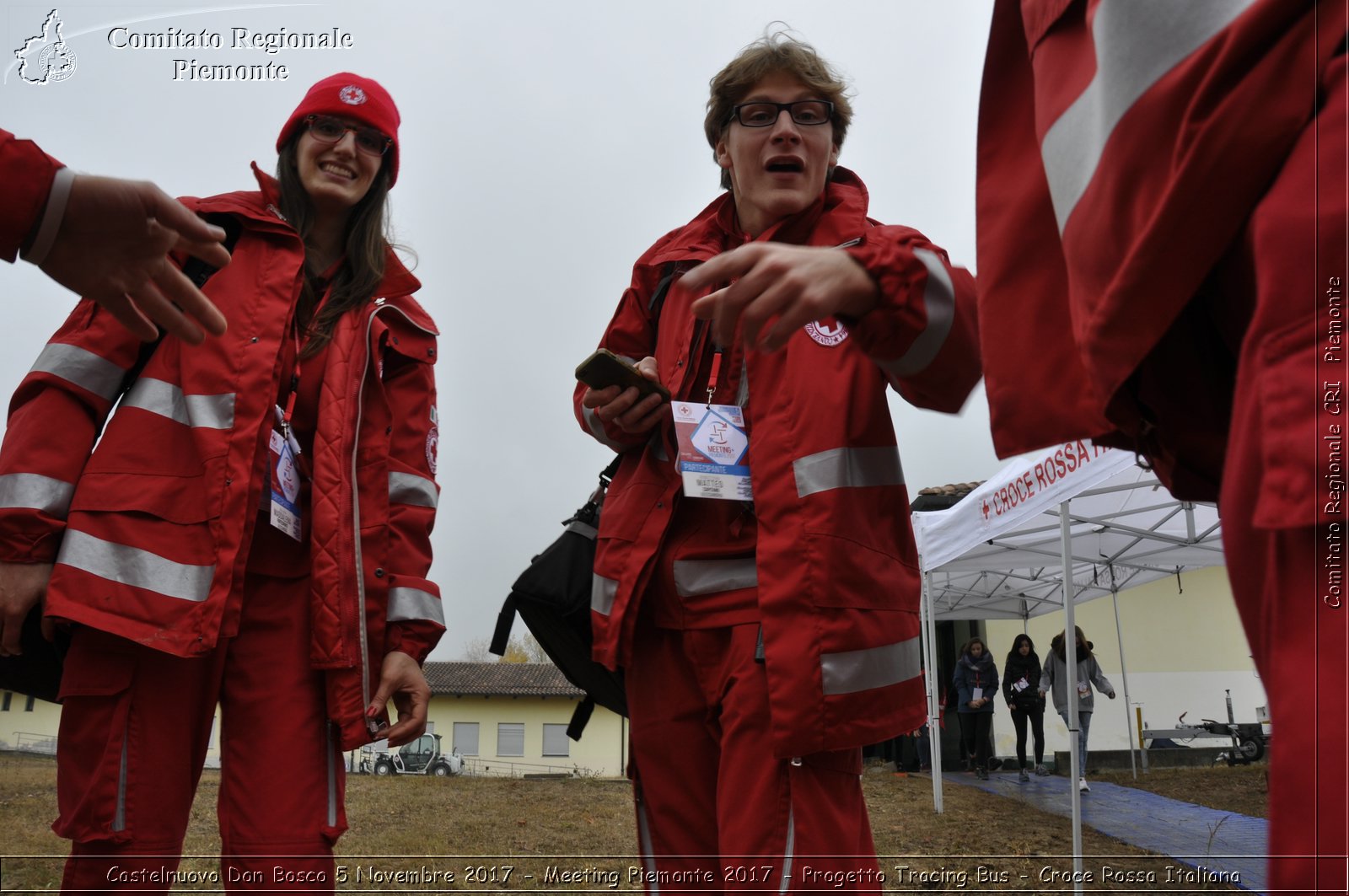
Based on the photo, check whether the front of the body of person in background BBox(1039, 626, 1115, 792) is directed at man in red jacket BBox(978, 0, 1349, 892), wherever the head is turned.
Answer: yes

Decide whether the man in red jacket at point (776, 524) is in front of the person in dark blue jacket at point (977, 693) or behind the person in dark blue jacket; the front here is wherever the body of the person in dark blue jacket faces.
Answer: in front

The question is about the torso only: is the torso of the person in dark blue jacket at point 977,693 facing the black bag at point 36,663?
yes

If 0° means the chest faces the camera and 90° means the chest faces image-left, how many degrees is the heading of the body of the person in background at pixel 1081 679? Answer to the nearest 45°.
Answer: approximately 0°
